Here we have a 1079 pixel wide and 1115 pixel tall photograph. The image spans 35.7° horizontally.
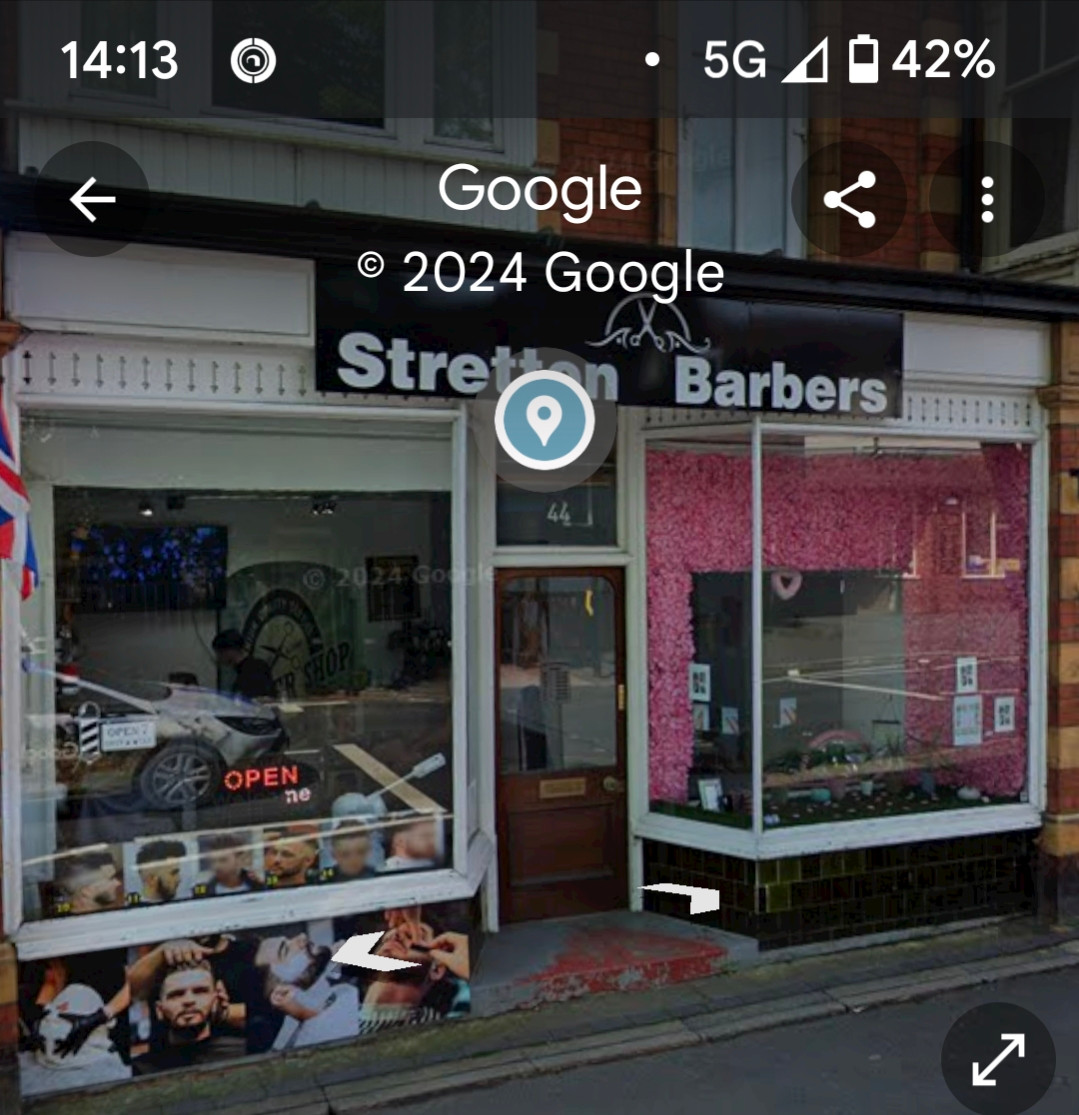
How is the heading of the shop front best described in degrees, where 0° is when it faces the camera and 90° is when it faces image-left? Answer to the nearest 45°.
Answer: approximately 315°
